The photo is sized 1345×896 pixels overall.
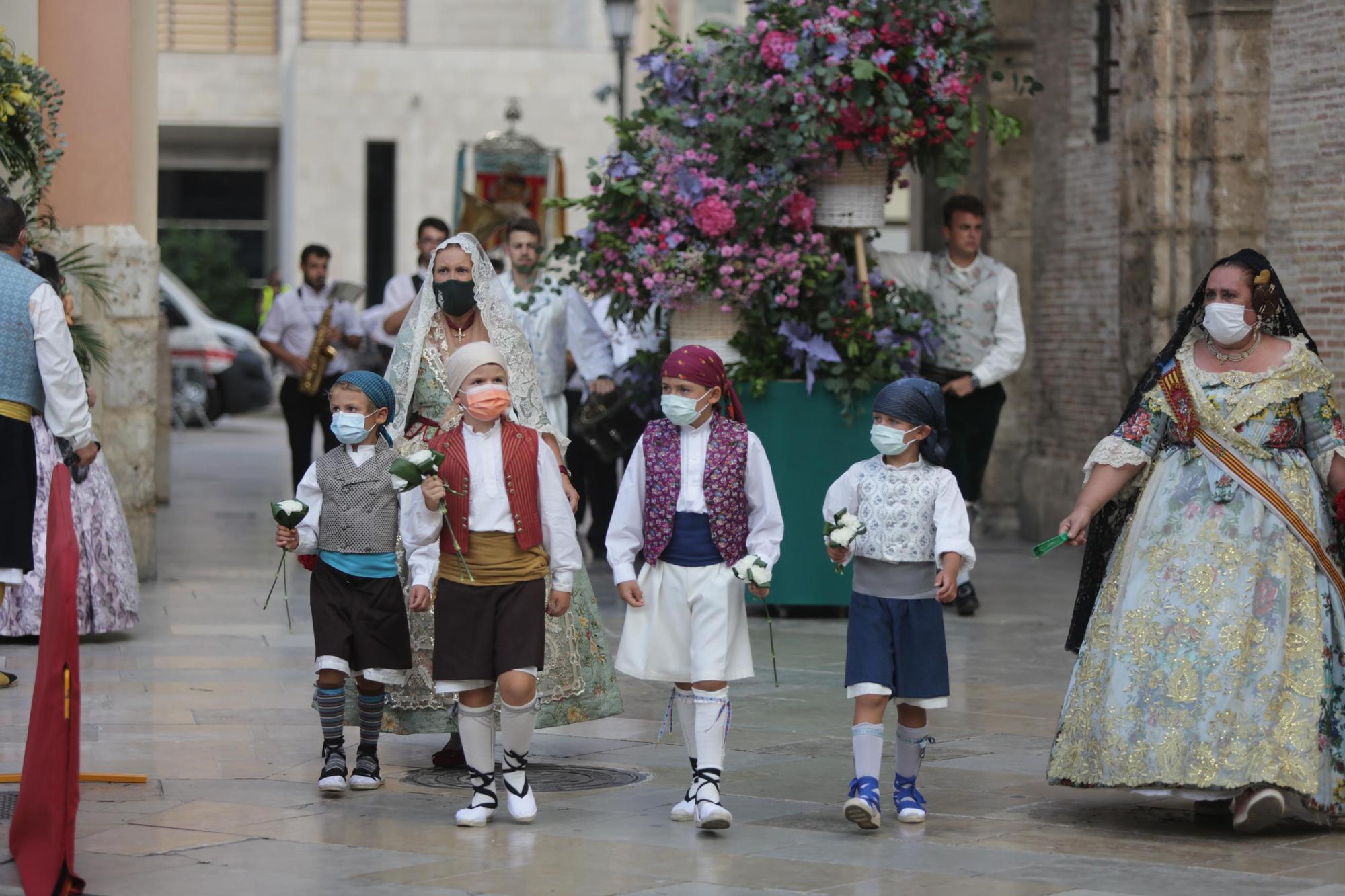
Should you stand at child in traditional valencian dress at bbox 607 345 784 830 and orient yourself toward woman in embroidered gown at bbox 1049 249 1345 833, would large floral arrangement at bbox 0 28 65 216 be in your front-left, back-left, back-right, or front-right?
back-left

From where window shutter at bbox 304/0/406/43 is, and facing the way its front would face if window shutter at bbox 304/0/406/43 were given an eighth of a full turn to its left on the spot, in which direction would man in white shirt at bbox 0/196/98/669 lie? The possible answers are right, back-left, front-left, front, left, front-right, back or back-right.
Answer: front-right

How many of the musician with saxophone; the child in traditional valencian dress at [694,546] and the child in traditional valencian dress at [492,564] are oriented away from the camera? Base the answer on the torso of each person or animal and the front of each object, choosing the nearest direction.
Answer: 0

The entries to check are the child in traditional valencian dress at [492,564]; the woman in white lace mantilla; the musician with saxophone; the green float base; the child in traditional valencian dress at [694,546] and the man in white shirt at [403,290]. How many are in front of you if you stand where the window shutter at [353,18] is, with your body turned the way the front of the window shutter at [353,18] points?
6

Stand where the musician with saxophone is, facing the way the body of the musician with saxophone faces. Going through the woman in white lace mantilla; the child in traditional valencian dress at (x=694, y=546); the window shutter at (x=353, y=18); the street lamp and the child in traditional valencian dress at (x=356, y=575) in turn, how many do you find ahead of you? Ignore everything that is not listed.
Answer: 3

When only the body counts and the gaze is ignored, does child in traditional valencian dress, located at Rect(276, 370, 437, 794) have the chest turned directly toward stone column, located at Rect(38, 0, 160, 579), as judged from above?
no

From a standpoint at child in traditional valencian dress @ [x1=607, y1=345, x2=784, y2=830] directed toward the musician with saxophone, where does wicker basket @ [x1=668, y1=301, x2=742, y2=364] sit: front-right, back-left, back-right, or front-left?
front-right

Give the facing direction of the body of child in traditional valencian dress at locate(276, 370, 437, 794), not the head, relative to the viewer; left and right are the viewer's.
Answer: facing the viewer

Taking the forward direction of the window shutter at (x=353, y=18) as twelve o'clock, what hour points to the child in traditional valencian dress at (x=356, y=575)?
The child in traditional valencian dress is roughly at 12 o'clock from the window shutter.

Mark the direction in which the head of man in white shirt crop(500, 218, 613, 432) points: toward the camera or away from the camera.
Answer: toward the camera

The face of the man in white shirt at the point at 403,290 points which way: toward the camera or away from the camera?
toward the camera

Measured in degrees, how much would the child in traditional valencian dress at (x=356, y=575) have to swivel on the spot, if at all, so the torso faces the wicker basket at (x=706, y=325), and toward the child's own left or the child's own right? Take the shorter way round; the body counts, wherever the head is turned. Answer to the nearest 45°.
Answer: approximately 135° to the child's own left

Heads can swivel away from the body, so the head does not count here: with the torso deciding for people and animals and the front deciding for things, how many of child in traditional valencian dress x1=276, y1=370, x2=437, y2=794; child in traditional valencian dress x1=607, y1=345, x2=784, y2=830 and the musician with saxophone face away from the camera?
0

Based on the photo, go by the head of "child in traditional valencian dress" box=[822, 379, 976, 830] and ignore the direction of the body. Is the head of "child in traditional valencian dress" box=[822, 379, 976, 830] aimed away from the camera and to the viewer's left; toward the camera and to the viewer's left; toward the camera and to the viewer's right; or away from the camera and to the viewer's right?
toward the camera and to the viewer's left

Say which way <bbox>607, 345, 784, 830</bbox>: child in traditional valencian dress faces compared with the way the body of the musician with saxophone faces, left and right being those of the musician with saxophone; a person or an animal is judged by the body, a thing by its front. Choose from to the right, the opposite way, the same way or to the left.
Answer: the same way

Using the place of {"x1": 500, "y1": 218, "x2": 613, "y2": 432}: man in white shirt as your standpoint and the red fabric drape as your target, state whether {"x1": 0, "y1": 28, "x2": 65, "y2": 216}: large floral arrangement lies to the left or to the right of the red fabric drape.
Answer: right

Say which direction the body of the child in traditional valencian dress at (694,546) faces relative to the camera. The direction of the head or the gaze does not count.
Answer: toward the camera
